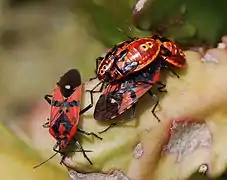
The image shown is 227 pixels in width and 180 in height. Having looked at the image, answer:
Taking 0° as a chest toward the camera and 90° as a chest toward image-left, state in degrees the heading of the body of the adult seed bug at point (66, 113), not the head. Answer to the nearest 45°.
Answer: approximately 0°
